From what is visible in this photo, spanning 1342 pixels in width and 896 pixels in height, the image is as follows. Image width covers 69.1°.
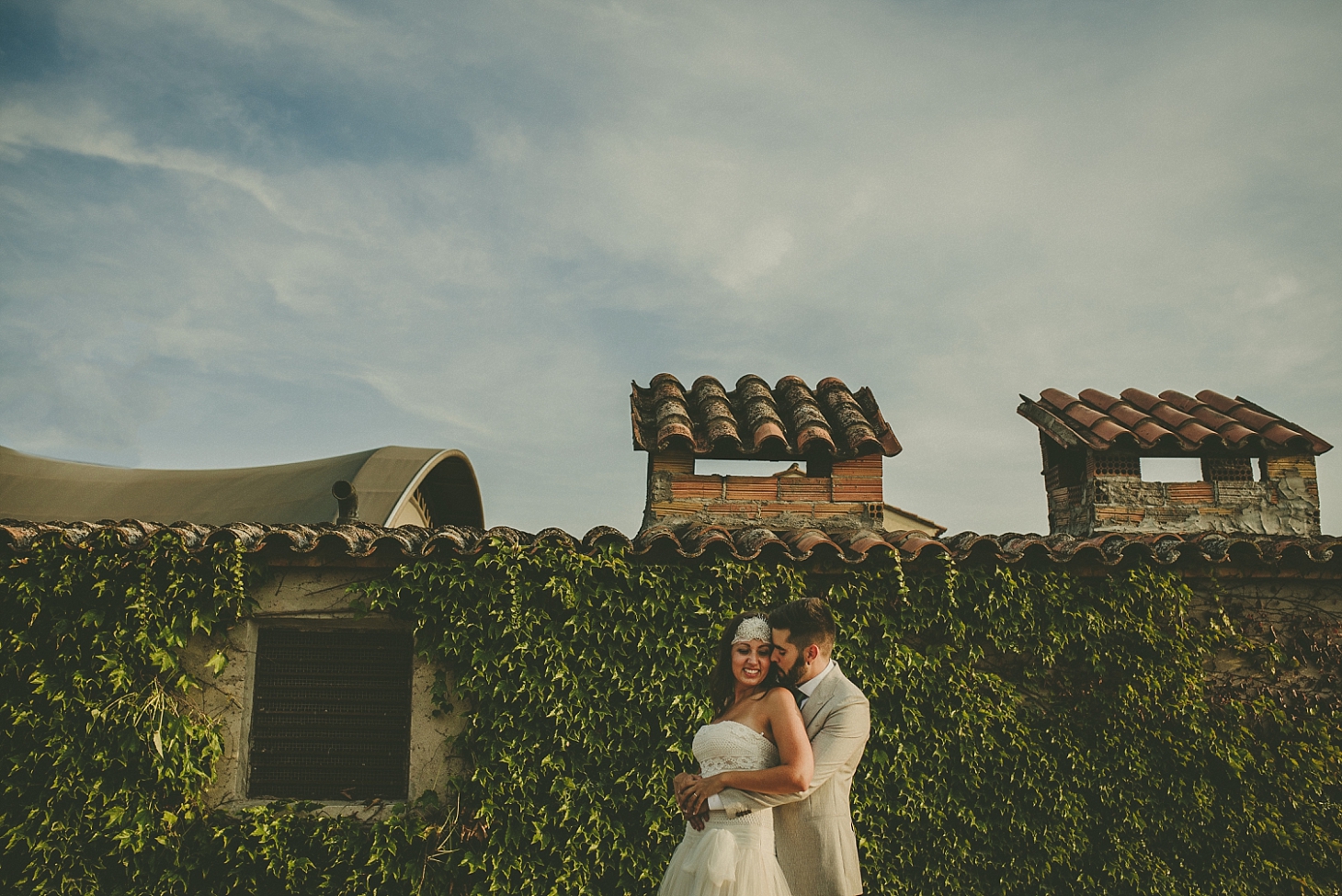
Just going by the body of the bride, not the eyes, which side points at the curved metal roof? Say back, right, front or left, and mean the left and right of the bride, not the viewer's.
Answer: right

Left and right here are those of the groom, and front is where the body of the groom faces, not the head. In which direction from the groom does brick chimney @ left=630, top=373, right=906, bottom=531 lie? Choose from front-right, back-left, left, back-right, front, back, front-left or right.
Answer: right

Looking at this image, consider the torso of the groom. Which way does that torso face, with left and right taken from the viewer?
facing to the left of the viewer

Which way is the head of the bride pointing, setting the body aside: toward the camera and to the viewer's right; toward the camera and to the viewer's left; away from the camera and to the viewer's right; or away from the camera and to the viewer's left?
toward the camera and to the viewer's left

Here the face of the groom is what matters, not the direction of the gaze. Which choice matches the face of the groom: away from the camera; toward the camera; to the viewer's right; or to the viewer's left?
to the viewer's left

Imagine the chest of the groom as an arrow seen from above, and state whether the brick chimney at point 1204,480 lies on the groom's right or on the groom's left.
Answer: on the groom's right

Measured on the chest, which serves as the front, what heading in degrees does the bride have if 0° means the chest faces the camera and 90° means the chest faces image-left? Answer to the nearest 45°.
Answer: approximately 45°

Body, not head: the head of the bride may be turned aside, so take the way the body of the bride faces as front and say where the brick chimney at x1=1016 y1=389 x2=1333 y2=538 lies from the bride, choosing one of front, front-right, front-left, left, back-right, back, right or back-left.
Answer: back
